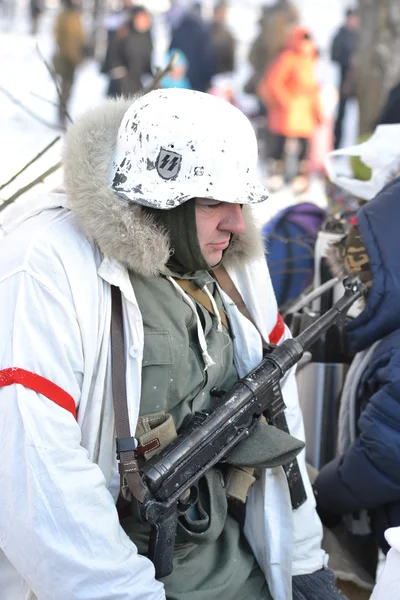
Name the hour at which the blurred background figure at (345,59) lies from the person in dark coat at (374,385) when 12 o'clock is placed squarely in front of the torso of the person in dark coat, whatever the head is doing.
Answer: The blurred background figure is roughly at 3 o'clock from the person in dark coat.

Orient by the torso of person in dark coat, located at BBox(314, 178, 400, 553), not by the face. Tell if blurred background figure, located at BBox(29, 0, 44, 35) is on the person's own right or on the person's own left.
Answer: on the person's own right

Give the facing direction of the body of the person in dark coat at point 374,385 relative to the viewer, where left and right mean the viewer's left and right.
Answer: facing to the left of the viewer

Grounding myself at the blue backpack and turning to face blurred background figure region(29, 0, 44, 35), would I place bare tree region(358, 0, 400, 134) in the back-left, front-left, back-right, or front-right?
front-right

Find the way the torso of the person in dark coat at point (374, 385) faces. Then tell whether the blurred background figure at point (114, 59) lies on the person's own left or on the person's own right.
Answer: on the person's own right

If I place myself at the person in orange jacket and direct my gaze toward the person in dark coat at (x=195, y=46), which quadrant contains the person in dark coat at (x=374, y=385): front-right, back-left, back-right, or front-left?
back-left

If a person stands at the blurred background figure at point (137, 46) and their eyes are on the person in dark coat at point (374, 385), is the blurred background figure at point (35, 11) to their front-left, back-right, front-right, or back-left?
back-right
